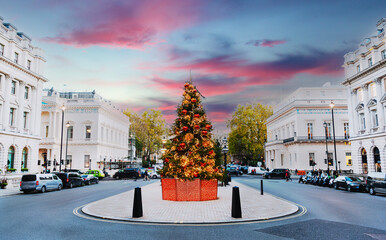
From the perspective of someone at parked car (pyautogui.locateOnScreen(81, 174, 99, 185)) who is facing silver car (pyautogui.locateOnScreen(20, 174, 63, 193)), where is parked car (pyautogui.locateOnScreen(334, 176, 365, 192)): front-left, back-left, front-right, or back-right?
front-left

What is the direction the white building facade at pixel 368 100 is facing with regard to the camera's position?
facing the viewer and to the left of the viewer

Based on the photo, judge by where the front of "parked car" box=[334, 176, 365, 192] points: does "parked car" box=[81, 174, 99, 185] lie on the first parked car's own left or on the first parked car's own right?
on the first parked car's own right

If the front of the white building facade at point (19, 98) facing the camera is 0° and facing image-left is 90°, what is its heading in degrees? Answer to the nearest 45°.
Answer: approximately 315°

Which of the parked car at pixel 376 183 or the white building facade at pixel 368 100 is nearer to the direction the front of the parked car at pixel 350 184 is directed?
the parked car

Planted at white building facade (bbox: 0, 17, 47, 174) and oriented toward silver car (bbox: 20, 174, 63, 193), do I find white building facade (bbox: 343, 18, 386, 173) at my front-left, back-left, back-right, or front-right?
front-left

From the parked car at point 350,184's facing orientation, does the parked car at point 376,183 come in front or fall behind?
in front

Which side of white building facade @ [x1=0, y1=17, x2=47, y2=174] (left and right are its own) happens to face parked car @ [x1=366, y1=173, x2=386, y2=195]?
front

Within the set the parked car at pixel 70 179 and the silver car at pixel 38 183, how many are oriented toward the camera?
0

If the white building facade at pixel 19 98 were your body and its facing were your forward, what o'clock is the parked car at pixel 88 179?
The parked car is roughly at 12 o'clock from the white building facade.
